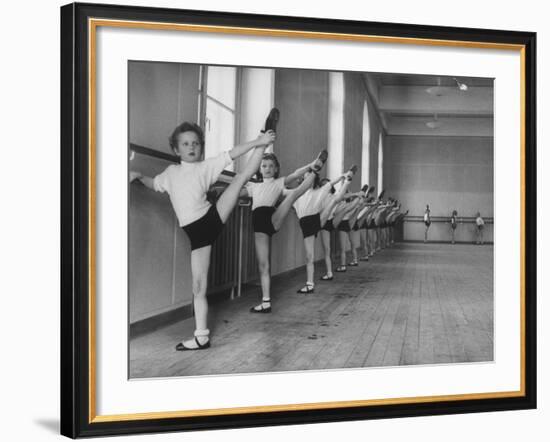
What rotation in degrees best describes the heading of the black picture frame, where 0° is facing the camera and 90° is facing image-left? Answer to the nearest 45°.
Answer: approximately 315°
